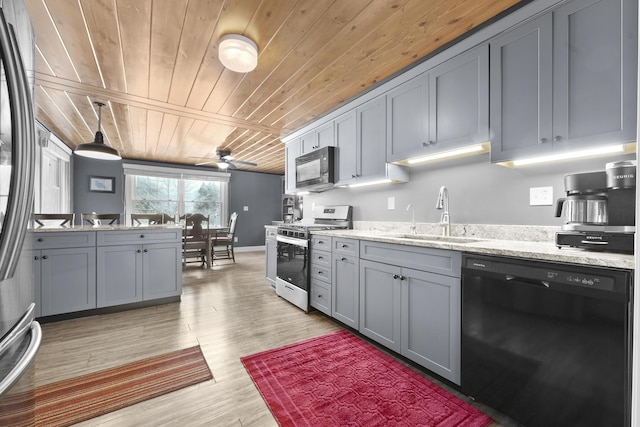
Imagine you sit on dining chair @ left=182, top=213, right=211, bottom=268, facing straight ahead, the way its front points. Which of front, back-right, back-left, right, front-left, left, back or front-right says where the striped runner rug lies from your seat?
back

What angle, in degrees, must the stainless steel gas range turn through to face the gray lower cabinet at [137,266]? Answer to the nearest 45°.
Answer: approximately 45° to its right

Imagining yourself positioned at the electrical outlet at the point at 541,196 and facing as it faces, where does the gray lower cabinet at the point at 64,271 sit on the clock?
The gray lower cabinet is roughly at 2 o'clock from the electrical outlet.

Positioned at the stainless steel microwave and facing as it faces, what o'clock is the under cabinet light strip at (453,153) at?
The under cabinet light strip is roughly at 9 o'clock from the stainless steel microwave.

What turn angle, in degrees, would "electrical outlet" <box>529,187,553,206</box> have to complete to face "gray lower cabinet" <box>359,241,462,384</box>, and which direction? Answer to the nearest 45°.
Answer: approximately 45° to its right

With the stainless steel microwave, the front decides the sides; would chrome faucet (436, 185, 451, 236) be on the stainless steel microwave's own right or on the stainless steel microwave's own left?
on the stainless steel microwave's own left

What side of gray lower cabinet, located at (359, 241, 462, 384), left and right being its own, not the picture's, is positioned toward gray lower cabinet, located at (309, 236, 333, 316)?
right

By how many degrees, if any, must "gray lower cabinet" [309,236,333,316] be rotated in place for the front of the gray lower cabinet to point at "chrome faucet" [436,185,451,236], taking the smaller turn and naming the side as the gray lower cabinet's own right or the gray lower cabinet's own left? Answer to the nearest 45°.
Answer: approximately 90° to the gray lower cabinet's own left

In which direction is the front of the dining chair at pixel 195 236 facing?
away from the camera
